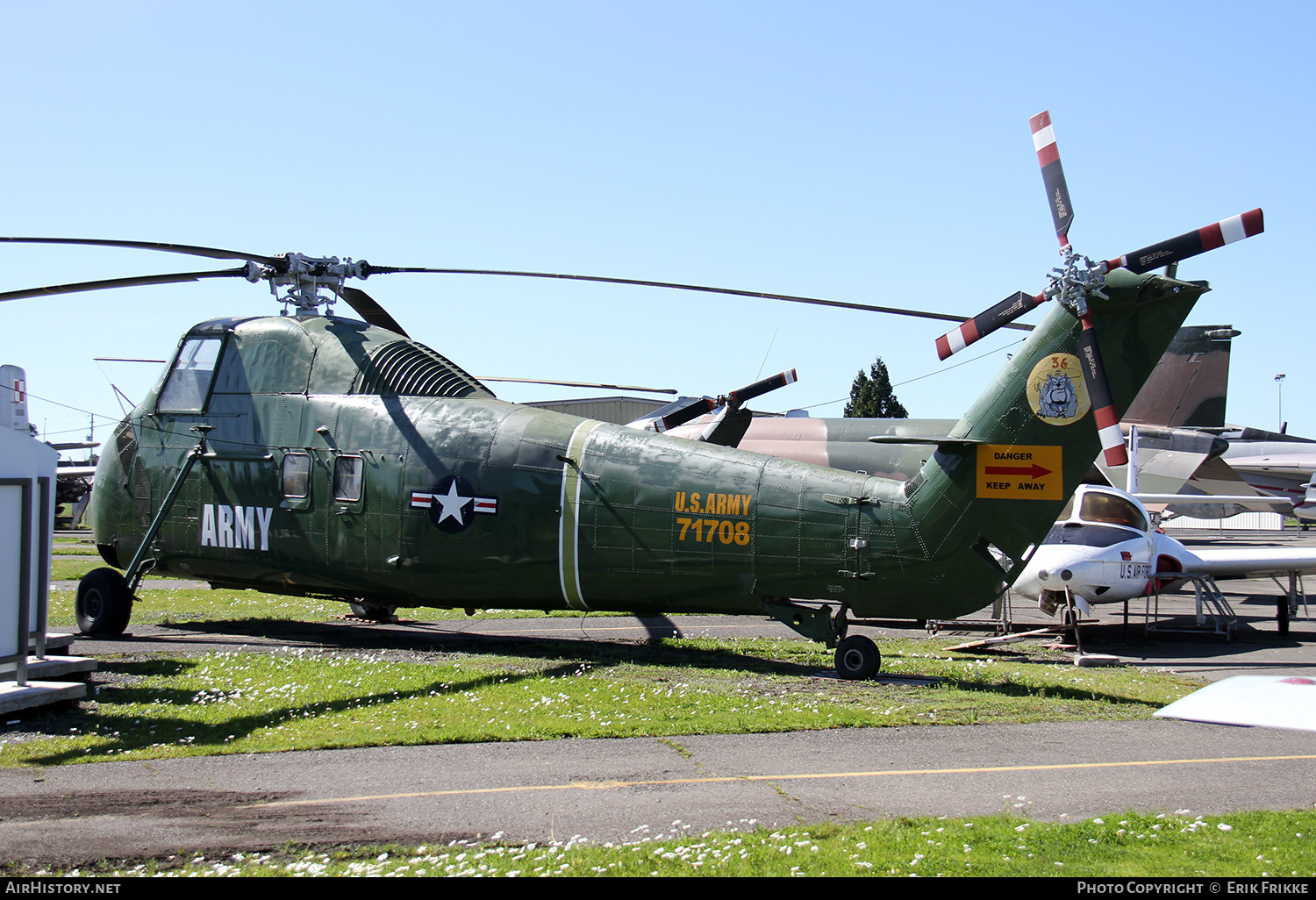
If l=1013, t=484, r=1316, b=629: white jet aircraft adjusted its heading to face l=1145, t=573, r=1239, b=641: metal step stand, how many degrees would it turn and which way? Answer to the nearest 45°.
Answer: approximately 90° to its left

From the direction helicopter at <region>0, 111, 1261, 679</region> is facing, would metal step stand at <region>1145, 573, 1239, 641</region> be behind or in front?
behind

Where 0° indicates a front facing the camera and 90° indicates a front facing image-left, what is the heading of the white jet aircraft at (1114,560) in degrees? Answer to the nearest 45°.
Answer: approximately 45°

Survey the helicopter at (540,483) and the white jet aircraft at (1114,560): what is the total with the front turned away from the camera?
0

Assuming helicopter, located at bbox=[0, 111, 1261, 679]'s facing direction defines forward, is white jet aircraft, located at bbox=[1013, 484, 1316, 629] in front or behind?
behind

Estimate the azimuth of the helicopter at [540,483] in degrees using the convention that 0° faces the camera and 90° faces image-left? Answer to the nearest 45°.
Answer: approximately 90°

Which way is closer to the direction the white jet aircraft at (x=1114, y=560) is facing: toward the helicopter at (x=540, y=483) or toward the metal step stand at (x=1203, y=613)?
the helicopter

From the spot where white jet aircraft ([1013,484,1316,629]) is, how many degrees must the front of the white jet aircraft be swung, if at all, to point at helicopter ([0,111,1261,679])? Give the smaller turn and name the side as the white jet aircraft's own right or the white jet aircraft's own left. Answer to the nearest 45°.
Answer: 0° — it already faces it
